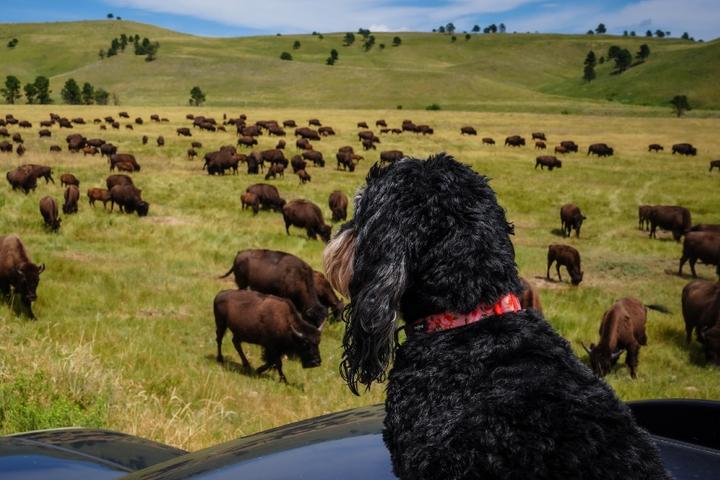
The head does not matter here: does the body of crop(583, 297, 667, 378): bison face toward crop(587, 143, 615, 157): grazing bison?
no

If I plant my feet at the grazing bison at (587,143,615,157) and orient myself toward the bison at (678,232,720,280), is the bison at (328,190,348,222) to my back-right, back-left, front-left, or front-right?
front-right

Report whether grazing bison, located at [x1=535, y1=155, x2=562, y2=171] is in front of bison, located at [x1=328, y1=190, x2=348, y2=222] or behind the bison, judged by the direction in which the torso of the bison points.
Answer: behind

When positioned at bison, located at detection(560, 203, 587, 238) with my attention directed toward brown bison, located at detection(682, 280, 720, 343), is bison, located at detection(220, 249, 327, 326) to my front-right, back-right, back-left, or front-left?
front-right

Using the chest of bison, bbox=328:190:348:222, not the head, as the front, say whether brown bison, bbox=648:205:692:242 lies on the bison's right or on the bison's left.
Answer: on the bison's left

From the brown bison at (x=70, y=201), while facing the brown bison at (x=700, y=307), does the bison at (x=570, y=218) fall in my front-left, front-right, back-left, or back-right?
front-left

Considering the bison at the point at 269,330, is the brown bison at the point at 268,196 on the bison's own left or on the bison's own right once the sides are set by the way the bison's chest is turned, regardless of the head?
on the bison's own left

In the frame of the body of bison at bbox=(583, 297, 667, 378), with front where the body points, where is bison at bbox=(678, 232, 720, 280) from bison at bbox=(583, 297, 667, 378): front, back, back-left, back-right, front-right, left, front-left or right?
back-right

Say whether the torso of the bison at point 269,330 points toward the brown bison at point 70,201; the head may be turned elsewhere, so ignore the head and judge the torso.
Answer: no

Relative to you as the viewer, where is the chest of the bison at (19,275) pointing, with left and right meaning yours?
facing the viewer and to the right of the viewer
